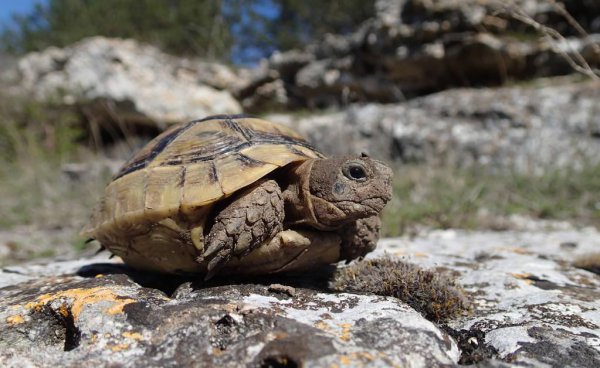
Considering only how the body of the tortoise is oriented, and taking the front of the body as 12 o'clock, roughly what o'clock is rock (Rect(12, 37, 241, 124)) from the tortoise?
The rock is roughly at 7 o'clock from the tortoise.

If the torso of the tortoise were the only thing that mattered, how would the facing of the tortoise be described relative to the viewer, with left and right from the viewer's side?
facing the viewer and to the right of the viewer

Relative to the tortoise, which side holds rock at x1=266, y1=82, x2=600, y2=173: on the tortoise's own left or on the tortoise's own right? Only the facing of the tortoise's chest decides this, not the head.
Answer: on the tortoise's own left

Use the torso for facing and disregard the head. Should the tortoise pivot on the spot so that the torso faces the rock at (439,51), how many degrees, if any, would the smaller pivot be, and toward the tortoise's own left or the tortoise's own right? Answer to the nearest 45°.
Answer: approximately 90° to the tortoise's own left

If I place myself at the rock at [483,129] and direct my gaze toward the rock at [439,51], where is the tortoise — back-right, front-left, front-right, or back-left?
back-left

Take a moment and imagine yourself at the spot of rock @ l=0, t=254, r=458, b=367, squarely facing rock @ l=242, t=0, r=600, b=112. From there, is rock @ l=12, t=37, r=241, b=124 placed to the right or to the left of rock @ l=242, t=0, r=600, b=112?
left
